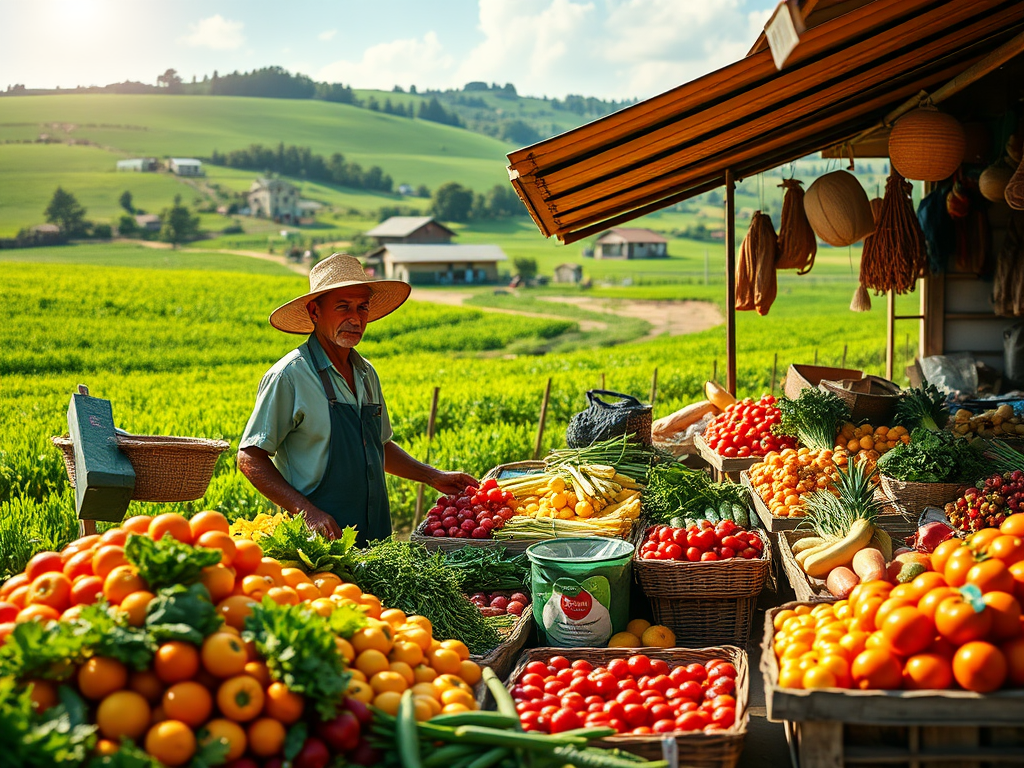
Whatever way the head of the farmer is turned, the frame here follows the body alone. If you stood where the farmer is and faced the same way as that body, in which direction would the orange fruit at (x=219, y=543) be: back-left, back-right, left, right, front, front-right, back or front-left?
front-right

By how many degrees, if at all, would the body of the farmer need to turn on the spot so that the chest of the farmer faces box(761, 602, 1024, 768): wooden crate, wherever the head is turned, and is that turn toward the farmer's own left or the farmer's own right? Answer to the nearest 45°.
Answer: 0° — they already face it

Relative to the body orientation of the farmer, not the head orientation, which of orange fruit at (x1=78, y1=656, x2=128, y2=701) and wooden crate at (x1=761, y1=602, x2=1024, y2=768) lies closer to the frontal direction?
the wooden crate

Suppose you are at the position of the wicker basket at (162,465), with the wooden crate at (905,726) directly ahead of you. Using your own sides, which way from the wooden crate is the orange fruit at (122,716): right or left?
right

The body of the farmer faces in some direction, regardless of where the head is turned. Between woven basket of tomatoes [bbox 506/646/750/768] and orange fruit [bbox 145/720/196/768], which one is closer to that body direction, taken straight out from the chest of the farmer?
the woven basket of tomatoes

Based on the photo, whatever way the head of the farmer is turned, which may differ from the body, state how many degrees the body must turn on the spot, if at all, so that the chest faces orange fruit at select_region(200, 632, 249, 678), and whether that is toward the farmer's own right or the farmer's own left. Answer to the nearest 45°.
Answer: approximately 45° to the farmer's own right

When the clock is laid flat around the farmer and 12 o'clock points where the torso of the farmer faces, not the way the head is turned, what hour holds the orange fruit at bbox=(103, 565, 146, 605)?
The orange fruit is roughly at 2 o'clock from the farmer.

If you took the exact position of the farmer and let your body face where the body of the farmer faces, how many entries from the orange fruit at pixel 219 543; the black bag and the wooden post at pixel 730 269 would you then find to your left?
2

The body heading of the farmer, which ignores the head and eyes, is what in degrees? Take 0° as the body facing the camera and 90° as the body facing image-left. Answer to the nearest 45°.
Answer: approximately 315°
